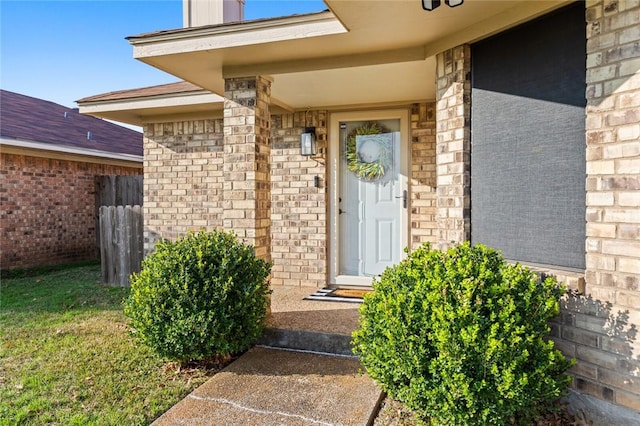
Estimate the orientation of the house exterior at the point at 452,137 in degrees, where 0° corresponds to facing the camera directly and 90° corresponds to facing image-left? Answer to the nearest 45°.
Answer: approximately 0°

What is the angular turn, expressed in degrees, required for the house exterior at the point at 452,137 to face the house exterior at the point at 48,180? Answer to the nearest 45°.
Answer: approximately 135° to its right

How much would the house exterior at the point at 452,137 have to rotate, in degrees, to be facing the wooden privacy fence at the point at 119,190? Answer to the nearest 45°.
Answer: approximately 135° to its right

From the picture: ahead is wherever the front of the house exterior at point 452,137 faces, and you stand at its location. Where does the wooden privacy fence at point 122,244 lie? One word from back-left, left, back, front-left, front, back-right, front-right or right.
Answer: back-right
